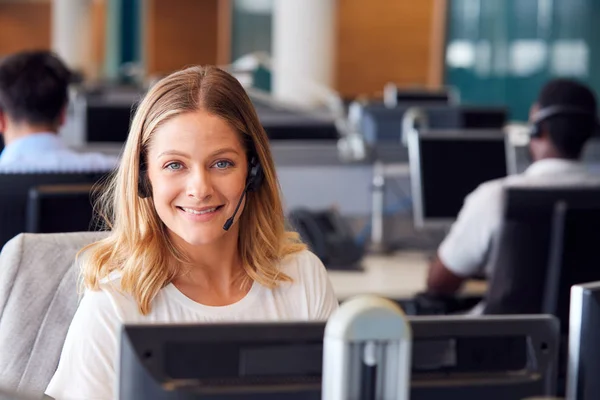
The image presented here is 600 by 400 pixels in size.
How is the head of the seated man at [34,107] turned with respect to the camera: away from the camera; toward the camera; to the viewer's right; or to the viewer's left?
away from the camera

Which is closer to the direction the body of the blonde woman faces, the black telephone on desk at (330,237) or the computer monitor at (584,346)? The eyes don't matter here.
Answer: the computer monitor

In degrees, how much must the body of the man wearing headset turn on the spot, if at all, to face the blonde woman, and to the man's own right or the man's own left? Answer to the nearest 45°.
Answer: approximately 135° to the man's own left

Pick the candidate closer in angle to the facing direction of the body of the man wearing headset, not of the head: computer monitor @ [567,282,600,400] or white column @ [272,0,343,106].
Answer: the white column
